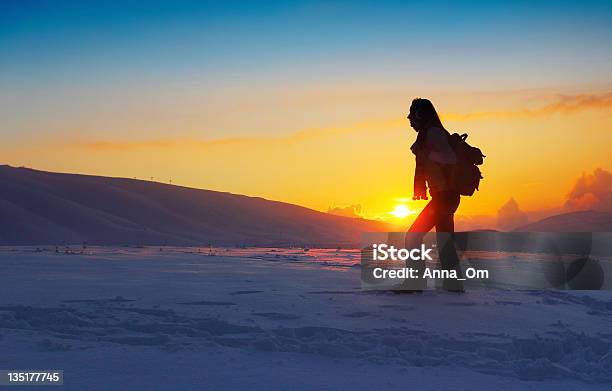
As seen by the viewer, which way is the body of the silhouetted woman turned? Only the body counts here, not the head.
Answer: to the viewer's left

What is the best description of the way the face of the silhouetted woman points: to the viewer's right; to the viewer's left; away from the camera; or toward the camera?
to the viewer's left
